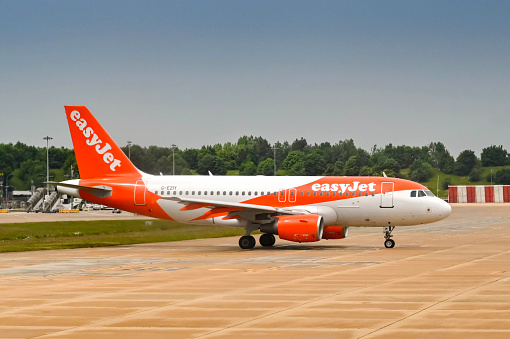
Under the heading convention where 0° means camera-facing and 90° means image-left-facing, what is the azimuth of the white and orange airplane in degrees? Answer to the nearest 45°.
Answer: approximately 270°
